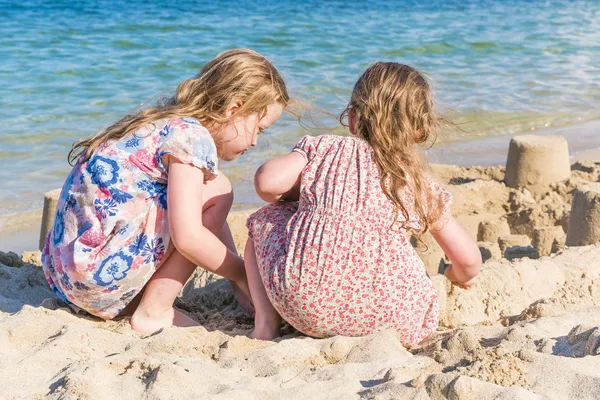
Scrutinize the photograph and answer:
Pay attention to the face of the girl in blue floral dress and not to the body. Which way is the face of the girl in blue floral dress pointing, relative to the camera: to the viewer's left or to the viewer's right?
to the viewer's right

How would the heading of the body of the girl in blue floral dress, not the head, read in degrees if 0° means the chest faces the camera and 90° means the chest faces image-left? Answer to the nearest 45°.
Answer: approximately 270°

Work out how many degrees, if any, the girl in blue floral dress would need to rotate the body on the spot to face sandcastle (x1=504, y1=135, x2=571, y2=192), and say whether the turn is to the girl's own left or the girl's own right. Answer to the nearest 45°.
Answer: approximately 45° to the girl's own left

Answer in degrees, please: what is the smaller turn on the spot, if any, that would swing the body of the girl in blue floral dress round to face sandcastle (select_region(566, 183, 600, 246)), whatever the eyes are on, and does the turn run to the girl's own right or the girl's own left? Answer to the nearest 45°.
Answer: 0° — they already face it

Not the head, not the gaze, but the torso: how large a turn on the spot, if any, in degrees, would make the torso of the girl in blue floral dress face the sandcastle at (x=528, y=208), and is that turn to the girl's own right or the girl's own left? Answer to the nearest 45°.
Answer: approximately 45° to the girl's own left

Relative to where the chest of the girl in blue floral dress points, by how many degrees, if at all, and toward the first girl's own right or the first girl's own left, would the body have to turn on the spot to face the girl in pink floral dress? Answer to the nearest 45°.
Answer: approximately 45° to the first girl's own right
